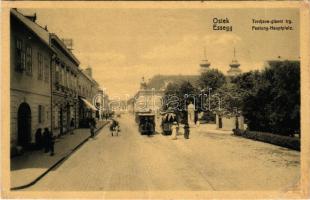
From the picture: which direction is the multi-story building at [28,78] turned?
to the viewer's right

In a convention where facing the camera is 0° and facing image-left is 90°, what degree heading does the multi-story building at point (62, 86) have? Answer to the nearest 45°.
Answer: approximately 270°

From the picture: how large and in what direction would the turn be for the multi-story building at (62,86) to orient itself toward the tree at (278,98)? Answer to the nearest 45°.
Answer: approximately 45° to its right

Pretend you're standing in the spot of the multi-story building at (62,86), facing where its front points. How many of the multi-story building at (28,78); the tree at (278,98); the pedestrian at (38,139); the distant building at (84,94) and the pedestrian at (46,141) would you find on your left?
1

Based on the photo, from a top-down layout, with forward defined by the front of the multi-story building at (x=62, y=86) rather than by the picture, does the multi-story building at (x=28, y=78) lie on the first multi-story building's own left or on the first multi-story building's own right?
on the first multi-story building's own right

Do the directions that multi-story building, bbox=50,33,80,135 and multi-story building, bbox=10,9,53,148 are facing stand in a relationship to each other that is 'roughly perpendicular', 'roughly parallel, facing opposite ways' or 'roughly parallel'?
roughly parallel

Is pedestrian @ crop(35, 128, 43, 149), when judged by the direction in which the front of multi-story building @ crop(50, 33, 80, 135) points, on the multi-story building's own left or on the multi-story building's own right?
on the multi-story building's own right

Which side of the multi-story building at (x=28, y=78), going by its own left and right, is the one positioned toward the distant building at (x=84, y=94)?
left

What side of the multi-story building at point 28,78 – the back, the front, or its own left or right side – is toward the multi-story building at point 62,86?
left
